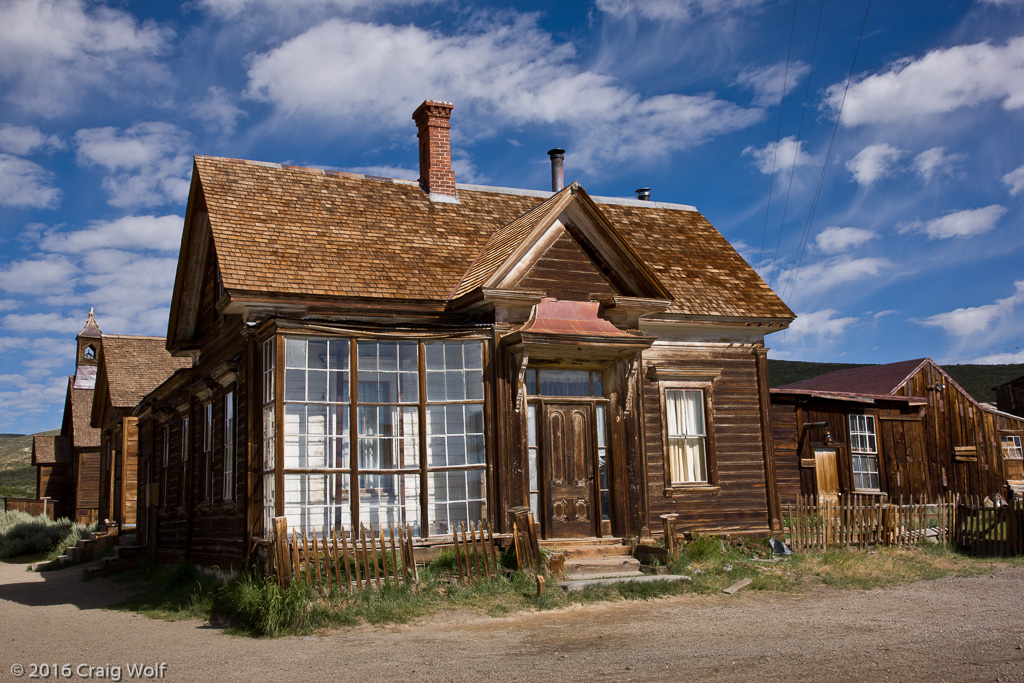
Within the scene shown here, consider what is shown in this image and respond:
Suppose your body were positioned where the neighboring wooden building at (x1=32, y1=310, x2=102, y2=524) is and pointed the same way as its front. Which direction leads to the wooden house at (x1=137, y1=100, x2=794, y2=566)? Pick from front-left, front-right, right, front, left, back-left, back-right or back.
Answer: front-left

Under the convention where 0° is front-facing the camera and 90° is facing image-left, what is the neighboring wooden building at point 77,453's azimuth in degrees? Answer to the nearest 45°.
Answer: approximately 45°

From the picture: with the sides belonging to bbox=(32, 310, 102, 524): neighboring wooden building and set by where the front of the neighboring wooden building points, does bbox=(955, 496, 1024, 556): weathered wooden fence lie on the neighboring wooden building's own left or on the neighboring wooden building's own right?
on the neighboring wooden building's own left

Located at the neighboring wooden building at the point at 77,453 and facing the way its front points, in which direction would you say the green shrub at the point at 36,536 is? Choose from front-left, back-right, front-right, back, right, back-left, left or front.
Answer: front-left

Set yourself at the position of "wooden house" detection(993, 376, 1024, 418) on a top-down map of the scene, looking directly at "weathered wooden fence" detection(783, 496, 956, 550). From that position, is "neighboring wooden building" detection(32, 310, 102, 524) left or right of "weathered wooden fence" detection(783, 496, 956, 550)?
right

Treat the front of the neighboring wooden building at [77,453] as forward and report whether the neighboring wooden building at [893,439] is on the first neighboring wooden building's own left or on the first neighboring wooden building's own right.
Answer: on the first neighboring wooden building's own left

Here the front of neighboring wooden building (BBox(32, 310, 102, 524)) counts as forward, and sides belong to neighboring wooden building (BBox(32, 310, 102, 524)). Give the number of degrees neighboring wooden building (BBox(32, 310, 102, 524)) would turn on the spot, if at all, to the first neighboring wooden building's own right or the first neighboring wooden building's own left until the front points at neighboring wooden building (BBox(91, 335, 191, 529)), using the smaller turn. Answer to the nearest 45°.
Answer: approximately 45° to the first neighboring wooden building's own left

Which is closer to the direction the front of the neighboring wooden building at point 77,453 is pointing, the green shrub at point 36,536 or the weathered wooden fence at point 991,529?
the green shrub

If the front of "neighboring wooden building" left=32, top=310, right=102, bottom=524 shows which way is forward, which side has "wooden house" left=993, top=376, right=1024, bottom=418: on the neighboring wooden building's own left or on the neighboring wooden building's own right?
on the neighboring wooden building's own left
